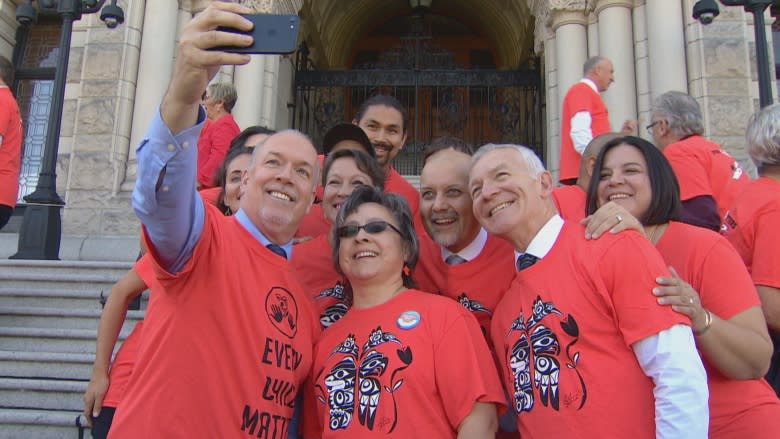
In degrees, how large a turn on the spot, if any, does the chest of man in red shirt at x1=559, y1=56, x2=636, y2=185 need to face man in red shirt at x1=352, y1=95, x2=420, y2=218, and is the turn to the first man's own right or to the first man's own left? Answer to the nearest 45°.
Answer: approximately 135° to the first man's own right

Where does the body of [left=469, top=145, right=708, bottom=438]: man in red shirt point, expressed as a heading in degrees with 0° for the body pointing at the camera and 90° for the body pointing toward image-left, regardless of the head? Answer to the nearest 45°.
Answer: approximately 45°

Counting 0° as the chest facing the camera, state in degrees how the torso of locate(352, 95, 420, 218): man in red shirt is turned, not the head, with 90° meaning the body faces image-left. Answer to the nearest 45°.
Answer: approximately 0°

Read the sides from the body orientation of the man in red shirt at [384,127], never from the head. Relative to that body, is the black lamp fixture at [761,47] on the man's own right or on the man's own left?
on the man's own left

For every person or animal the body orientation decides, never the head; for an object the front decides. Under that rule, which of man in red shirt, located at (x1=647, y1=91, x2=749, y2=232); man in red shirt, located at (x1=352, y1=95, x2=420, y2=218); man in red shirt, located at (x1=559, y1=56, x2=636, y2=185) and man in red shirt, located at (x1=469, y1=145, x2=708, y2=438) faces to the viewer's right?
man in red shirt, located at (x1=559, y1=56, x2=636, y2=185)
